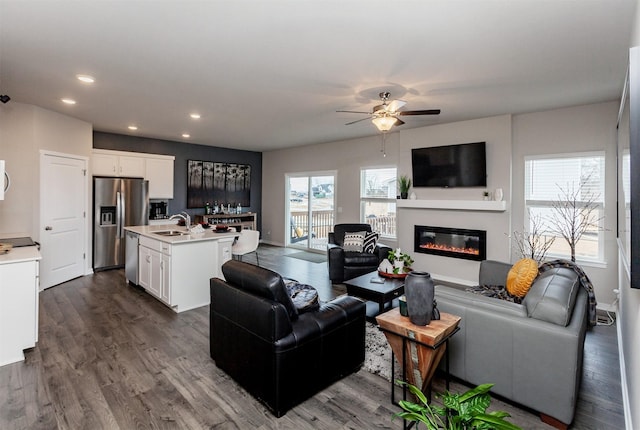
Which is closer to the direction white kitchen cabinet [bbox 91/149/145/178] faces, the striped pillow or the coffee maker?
the striped pillow

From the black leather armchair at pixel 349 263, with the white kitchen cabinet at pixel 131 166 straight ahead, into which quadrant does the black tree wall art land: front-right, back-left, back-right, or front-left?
front-right

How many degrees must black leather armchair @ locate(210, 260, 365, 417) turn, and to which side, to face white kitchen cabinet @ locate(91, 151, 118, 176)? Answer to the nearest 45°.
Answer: approximately 90° to its left

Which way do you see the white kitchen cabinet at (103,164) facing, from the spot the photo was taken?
facing the viewer and to the right of the viewer

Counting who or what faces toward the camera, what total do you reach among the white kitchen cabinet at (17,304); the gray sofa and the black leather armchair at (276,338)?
0

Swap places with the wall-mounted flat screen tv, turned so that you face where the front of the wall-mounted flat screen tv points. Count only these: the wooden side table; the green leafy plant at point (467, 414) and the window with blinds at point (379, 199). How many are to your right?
1

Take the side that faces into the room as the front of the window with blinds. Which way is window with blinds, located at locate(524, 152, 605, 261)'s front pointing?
toward the camera

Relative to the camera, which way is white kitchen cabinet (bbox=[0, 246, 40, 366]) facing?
to the viewer's right

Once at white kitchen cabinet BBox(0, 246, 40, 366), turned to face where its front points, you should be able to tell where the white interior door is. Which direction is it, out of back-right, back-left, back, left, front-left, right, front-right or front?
left

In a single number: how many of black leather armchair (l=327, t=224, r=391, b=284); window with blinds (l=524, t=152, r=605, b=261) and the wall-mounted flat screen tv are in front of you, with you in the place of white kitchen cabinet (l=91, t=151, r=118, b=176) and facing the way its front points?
3

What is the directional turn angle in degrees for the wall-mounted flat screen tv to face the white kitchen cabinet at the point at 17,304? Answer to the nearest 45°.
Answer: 0° — it already faces it

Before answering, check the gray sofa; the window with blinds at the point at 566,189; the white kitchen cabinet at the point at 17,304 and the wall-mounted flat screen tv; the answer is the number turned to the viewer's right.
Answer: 1

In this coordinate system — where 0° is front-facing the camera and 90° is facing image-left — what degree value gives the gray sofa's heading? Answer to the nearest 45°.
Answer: approximately 135°

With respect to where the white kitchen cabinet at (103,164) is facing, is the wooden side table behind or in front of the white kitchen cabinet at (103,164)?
in front

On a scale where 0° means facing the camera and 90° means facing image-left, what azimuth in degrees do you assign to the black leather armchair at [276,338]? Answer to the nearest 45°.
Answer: approximately 225°

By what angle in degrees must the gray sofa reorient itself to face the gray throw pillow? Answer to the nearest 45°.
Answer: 0° — it already faces it

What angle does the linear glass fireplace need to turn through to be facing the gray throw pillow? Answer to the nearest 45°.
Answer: approximately 45° to its right
